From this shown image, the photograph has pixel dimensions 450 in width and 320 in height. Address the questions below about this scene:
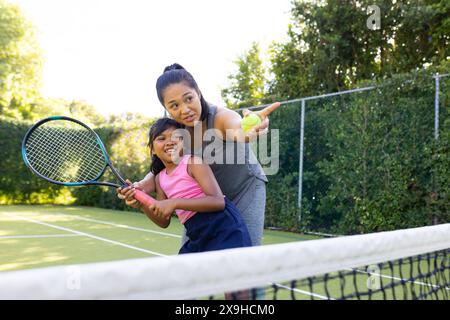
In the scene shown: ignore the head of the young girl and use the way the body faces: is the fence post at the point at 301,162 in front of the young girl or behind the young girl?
behind

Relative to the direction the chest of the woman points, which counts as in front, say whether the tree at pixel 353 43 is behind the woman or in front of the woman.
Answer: behind

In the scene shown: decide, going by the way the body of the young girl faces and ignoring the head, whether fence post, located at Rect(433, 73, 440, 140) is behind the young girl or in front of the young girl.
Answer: behind

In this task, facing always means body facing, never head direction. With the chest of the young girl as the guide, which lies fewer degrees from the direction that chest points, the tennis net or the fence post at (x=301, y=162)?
the tennis net

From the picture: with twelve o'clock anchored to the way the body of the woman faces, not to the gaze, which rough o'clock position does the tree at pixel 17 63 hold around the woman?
The tree is roughly at 4 o'clock from the woman.

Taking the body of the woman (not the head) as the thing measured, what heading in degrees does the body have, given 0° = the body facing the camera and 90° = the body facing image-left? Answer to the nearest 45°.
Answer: approximately 45°

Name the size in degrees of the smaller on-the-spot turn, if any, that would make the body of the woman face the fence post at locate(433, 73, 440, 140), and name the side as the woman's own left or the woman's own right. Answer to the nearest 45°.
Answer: approximately 180°

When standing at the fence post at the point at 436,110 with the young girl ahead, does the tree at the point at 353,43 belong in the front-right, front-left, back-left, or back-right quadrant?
back-right
